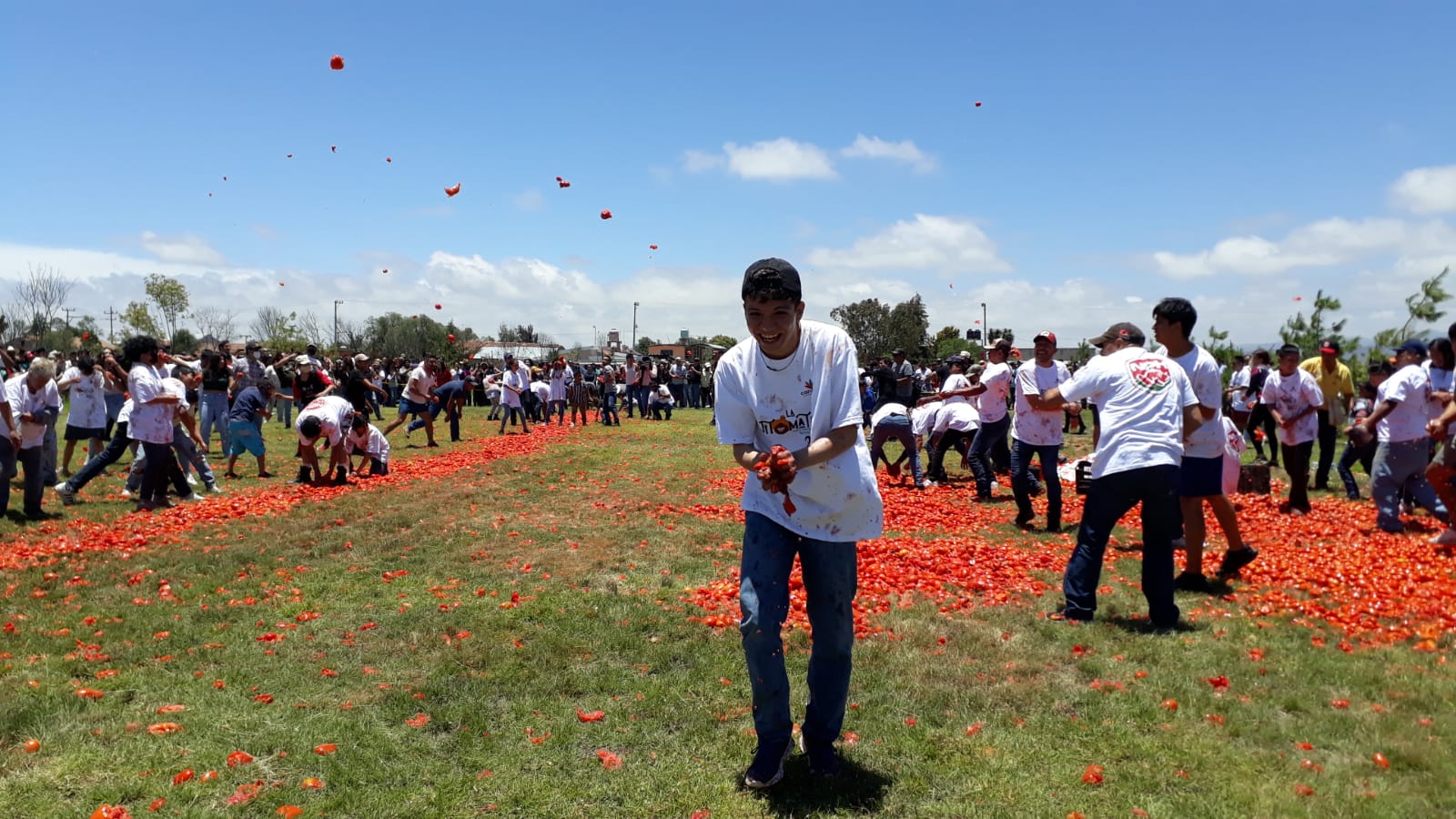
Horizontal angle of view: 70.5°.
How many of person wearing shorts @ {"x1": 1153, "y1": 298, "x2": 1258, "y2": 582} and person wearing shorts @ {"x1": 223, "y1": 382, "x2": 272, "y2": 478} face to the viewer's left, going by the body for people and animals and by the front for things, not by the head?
1

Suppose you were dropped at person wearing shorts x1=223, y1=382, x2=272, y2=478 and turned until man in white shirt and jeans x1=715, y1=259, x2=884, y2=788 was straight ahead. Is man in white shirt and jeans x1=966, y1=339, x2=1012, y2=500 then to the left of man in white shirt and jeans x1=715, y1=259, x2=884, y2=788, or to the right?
left

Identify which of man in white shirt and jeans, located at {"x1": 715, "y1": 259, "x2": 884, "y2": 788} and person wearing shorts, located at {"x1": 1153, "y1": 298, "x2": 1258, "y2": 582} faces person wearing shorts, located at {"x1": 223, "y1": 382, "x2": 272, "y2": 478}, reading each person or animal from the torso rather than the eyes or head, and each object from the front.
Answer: person wearing shorts, located at {"x1": 1153, "y1": 298, "x2": 1258, "y2": 582}

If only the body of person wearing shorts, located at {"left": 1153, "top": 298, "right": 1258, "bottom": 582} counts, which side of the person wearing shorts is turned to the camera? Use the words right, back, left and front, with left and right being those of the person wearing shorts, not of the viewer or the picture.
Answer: left

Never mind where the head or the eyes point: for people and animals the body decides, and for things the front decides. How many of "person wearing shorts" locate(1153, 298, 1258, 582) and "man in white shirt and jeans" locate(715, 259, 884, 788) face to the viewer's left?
1

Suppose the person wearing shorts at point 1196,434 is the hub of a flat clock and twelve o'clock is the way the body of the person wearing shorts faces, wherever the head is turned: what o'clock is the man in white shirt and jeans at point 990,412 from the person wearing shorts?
The man in white shirt and jeans is roughly at 2 o'clock from the person wearing shorts.

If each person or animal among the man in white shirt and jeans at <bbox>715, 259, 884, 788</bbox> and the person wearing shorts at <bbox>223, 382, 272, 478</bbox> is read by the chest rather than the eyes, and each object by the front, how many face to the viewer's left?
0

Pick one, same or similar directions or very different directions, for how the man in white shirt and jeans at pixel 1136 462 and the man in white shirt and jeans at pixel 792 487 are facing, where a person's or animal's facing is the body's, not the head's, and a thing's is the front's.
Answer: very different directions
